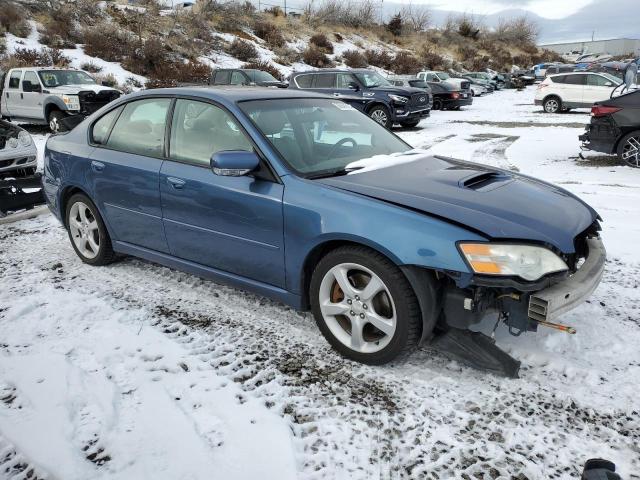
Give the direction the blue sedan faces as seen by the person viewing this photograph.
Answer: facing the viewer and to the right of the viewer

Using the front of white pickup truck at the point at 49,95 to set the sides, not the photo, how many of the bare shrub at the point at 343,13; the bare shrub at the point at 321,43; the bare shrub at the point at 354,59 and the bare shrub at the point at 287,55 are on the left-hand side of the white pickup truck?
4

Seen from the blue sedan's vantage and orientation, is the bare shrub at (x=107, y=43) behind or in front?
behind

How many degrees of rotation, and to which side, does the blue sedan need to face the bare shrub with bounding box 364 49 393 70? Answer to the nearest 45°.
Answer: approximately 135° to its left

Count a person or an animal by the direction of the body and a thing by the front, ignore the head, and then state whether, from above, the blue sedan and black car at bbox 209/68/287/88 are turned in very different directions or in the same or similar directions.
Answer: same or similar directions

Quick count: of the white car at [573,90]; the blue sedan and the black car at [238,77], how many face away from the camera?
0

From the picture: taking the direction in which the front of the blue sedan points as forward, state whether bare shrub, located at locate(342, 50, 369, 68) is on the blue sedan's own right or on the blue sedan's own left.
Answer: on the blue sedan's own left

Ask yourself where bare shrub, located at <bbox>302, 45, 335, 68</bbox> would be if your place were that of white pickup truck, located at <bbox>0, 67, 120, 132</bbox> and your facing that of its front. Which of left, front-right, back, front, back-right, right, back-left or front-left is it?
left

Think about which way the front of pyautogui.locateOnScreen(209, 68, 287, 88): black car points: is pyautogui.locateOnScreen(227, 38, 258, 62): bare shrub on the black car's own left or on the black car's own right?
on the black car's own left
